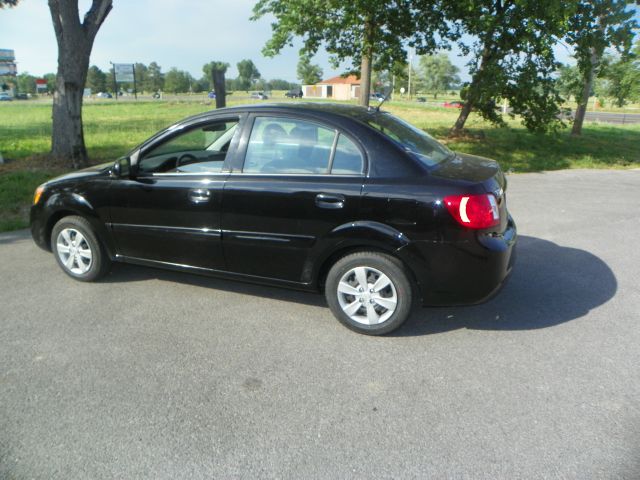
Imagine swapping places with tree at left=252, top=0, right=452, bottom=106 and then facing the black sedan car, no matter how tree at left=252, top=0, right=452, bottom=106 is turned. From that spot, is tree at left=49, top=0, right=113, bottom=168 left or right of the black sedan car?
right

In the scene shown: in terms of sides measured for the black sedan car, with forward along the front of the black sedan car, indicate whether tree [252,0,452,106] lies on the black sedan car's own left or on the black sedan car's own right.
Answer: on the black sedan car's own right

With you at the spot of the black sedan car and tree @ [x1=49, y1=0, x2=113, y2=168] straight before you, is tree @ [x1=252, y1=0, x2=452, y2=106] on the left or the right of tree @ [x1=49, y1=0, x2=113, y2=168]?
right

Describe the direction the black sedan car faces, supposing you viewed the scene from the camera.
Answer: facing away from the viewer and to the left of the viewer

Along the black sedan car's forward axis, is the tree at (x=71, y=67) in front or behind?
in front
